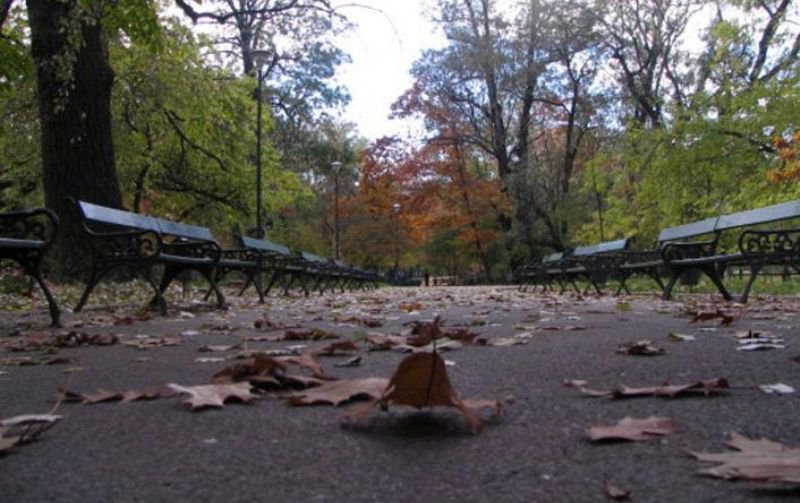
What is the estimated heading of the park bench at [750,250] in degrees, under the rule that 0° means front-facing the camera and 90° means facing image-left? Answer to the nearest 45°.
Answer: approximately 45°

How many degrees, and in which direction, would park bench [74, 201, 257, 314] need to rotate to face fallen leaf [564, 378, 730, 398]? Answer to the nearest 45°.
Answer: approximately 45° to its right

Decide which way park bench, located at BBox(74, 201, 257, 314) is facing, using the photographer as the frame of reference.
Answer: facing the viewer and to the right of the viewer

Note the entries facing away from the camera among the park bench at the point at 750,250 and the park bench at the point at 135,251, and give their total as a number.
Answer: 0

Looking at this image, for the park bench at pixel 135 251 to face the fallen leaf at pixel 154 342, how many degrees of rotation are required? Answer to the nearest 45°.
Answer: approximately 45° to its right

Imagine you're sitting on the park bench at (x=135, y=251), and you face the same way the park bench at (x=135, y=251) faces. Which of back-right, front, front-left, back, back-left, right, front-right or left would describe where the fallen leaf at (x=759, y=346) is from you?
front

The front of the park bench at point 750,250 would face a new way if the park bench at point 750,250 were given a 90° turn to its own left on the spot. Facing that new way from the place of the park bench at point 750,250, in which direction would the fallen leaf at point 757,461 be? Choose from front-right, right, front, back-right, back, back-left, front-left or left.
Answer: front-right

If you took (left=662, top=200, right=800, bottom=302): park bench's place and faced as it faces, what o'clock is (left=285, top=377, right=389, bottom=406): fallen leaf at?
The fallen leaf is roughly at 11 o'clock from the park bench.

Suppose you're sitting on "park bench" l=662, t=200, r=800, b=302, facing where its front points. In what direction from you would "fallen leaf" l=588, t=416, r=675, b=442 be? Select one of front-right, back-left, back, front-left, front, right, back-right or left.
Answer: front-left

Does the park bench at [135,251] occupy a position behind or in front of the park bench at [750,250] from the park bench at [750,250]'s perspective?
in front

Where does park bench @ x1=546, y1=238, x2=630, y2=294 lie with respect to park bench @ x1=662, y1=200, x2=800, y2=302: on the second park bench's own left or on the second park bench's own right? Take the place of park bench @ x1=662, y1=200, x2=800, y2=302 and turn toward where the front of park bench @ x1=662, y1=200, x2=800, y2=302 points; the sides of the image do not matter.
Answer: on the second park bench's own right

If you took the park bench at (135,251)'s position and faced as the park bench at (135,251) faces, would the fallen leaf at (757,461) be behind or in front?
in front

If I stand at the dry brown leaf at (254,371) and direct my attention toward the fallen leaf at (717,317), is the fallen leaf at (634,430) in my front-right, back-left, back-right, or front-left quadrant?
front-right

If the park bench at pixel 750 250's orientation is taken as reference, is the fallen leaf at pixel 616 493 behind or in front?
in front

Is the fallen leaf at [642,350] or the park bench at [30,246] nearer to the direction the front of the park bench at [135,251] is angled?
the fallen leaf

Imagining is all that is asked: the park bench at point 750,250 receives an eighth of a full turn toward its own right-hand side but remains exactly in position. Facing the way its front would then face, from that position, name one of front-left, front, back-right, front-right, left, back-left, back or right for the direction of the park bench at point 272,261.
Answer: front
